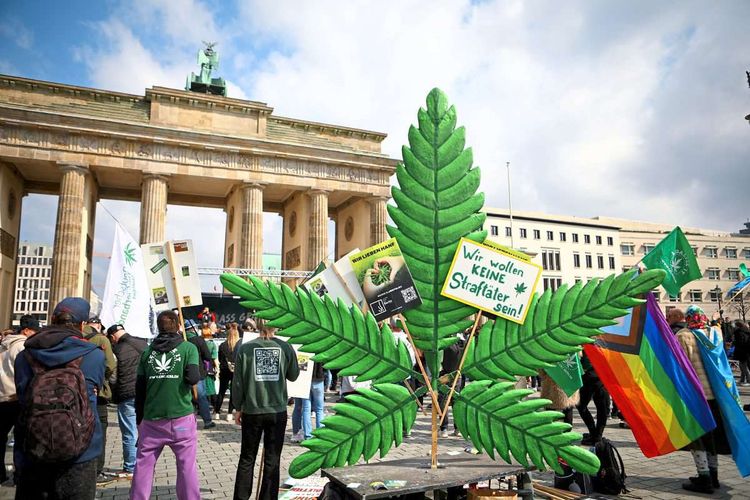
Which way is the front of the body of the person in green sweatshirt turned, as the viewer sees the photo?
away from the camera

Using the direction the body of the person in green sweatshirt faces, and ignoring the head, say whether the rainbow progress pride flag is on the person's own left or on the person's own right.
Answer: on the person's own right

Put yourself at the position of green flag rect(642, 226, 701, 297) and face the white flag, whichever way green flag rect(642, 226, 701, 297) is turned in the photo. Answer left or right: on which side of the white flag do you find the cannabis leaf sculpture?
left

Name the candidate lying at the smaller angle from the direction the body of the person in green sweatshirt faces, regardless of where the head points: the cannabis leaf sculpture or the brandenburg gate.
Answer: the brandenburg gate

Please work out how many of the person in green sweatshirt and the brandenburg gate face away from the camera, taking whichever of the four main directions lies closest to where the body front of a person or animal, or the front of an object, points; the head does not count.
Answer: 1

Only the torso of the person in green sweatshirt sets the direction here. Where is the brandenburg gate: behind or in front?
in front

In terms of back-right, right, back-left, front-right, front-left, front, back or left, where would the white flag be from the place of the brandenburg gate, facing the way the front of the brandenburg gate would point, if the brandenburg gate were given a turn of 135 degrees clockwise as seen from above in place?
left

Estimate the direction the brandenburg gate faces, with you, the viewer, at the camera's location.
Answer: facing the viewer and to the right of the viewer

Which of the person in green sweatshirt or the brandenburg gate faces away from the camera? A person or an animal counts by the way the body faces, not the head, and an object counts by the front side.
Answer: the person in green sweatshirt

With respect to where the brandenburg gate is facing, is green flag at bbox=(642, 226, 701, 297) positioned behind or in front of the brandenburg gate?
in front
